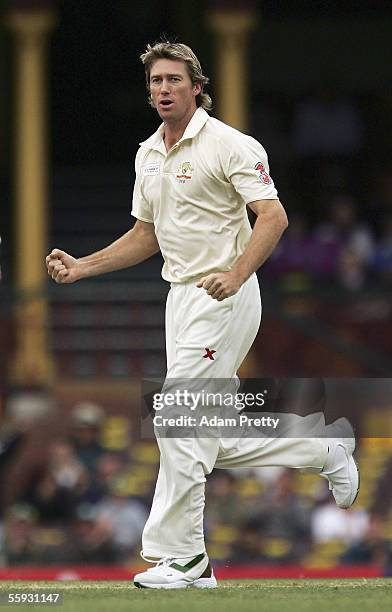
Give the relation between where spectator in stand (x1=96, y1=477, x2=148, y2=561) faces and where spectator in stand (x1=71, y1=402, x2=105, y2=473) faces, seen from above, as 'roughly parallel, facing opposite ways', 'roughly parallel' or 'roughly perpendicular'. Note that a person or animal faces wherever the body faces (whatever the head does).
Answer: roughly parallel

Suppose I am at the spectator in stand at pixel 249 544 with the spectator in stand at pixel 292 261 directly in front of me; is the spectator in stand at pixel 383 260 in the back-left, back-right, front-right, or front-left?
front-right

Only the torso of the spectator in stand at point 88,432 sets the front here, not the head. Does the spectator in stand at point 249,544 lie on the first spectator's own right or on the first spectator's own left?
on the first spectator's own left

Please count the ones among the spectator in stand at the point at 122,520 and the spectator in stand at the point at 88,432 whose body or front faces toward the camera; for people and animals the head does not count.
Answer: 2

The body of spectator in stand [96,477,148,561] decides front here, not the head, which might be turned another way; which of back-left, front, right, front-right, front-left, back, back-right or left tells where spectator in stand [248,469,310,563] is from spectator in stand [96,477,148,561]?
left

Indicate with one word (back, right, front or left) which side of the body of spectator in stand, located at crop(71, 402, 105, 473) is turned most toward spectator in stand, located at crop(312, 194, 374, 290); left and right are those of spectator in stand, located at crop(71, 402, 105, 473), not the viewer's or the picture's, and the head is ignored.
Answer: left

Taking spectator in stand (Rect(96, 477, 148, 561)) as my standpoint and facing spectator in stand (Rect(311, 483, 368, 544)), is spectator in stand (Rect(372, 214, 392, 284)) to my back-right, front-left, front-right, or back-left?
front-left

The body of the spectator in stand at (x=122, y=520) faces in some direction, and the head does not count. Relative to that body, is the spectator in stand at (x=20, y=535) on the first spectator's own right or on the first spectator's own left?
on the first spectator's own right

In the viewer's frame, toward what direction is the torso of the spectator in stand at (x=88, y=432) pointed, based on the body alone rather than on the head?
toward the camera

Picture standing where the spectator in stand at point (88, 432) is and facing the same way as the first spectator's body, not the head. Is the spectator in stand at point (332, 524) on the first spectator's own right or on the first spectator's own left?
on the first spectator's own left
